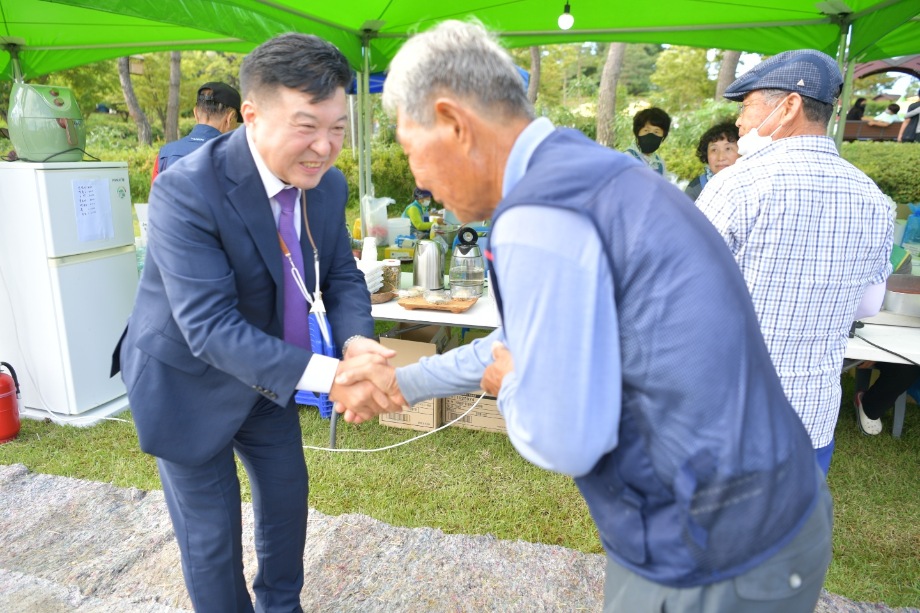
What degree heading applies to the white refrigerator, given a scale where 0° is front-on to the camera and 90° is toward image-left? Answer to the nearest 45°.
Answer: approximately 315°

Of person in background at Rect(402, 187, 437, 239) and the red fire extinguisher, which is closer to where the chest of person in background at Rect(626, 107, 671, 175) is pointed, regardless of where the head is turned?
the red fire extinguisher

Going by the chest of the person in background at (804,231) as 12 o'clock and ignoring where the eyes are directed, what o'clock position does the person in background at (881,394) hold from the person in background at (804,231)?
the person in background at (881,394) is roughly at 2 o'clock from the person in background at (804,231).

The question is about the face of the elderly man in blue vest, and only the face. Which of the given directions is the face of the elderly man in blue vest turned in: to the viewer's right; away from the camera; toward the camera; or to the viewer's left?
to the viewer's left

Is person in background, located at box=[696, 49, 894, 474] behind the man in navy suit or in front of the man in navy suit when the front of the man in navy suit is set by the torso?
in front

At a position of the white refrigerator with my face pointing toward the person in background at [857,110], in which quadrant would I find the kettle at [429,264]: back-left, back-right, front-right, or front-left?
front-right

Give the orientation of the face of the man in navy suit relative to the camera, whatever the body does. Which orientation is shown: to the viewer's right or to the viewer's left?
to the viewer's right

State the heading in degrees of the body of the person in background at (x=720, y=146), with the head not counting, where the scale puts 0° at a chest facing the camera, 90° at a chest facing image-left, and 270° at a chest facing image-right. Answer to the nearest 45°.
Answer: approximately 0°

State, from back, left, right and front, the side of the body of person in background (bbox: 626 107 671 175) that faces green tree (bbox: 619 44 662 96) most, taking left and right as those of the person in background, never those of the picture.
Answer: back

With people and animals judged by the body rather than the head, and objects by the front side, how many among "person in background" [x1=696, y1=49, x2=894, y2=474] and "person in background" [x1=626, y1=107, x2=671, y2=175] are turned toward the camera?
1

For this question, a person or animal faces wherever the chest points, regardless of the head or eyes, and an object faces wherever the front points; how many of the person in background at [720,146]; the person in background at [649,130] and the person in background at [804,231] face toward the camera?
2

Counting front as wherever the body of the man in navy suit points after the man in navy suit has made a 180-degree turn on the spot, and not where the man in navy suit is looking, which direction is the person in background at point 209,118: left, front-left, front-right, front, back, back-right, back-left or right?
front-right

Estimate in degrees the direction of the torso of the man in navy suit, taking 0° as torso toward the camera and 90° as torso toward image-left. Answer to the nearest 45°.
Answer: approximately 315°

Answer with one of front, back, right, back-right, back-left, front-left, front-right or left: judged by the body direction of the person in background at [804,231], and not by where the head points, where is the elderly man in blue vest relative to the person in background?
back-left

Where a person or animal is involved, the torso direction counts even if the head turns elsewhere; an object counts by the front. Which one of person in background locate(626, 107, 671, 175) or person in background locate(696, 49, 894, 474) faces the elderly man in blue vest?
person in background locate(626, 107, 671, 175)

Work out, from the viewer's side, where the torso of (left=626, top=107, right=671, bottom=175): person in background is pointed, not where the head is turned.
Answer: toward the camera

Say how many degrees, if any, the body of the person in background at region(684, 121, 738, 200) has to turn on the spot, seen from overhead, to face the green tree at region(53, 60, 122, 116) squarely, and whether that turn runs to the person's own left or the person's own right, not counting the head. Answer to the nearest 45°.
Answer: approximately 135° to the person's own right

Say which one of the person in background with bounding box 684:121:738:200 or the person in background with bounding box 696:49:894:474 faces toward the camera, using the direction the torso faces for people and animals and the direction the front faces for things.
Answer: the person in background with bounding box 684:121:738:200
